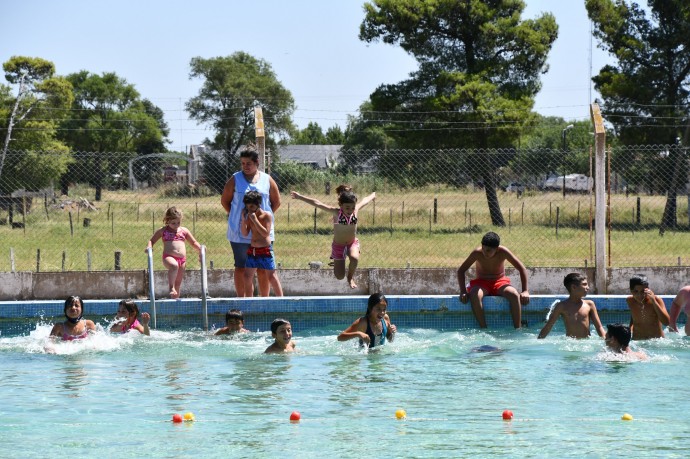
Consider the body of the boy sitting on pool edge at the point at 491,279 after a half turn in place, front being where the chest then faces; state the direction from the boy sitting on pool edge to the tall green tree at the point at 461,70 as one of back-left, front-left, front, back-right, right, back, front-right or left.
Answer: front

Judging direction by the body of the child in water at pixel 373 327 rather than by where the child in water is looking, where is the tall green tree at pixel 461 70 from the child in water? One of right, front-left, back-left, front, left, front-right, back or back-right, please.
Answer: back-left

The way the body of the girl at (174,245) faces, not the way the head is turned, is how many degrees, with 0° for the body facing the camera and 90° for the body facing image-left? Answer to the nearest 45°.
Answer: approximately 0°

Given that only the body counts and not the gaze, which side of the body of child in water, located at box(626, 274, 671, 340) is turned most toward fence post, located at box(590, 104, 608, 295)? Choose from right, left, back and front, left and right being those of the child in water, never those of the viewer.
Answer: back

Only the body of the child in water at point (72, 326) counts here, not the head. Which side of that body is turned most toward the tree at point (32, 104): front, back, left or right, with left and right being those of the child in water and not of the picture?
back

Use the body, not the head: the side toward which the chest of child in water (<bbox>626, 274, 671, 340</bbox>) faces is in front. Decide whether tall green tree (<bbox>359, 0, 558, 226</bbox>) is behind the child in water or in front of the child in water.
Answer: behind

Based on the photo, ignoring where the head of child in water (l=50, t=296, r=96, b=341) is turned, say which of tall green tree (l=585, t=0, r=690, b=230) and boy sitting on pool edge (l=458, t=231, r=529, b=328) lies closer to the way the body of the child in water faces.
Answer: the boy sitting on pool edge

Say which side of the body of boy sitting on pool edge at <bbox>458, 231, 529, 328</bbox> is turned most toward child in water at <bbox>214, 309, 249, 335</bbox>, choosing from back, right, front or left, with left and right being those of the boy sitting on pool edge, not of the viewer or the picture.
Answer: right

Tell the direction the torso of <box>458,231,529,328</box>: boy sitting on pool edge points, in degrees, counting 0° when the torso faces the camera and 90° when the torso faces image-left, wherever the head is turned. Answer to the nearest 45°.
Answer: approximately 0°

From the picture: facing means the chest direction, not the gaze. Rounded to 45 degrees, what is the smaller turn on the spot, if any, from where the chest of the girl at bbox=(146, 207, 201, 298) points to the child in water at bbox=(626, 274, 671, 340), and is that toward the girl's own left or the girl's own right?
approximately 45° to the girl's own left
